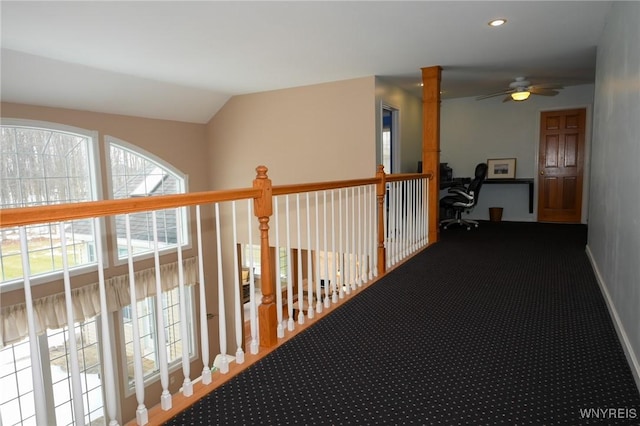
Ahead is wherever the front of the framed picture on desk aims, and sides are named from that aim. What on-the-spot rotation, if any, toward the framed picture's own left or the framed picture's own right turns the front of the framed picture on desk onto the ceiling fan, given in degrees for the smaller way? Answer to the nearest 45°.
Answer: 0° — it already faces it

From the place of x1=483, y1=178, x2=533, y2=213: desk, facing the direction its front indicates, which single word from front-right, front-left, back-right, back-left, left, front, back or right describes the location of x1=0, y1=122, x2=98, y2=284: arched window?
front-right

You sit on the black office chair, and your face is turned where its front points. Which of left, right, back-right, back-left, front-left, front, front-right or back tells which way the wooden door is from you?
back-right

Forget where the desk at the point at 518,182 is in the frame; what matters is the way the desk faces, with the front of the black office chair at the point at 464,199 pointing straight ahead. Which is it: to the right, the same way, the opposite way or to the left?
to the left

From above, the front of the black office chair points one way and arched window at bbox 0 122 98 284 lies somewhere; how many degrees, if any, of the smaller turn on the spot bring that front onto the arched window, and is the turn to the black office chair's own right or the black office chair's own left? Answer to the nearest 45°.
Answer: approximately 45° to the black office chair's own left

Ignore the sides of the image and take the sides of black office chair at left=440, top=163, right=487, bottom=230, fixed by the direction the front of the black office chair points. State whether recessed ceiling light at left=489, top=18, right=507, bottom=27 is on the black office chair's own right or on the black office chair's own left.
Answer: on the black office chair's own left

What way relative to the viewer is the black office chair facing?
to the viewer's left

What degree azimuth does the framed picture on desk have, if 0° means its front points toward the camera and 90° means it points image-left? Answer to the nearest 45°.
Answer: approximately 0°

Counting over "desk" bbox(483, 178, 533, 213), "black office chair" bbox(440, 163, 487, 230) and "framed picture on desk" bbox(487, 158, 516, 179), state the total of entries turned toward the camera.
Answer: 2

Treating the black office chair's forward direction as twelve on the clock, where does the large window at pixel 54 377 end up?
The large window is roughly at 11 o'clock from the black office chair.

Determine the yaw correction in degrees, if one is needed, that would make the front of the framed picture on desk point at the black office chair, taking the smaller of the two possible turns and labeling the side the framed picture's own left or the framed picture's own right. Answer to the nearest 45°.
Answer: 0° — it already faces it

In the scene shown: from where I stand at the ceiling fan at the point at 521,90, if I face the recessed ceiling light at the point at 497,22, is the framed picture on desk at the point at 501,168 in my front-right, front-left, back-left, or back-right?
back-right
